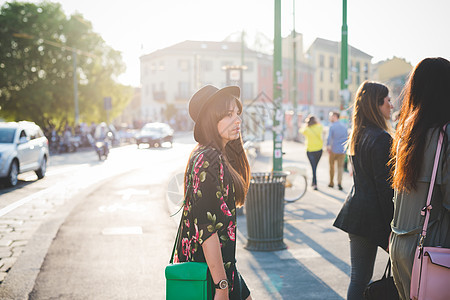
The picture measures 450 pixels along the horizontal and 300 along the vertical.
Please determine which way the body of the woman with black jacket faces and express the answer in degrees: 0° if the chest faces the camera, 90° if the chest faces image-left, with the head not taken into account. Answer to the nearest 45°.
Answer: approximately 225°

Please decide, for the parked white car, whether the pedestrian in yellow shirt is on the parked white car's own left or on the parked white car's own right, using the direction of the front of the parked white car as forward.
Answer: on the parked white car's own left

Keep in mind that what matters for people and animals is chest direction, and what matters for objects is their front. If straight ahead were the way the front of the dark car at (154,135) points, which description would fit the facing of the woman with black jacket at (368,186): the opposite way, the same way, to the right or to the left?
the opposite way

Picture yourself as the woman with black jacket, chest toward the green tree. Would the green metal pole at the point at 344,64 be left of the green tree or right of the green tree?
right

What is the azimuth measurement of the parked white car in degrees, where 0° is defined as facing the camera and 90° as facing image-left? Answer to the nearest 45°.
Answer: approximately 45°

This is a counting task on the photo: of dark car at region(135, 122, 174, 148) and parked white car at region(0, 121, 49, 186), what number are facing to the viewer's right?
0

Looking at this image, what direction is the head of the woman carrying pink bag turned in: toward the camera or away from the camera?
away from the camera

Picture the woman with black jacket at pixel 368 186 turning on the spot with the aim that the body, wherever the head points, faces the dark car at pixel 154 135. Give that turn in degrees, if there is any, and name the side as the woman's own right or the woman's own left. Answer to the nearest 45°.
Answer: approximately 90° to the woman's own left

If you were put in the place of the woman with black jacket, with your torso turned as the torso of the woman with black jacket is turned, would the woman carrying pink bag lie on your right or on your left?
on your right

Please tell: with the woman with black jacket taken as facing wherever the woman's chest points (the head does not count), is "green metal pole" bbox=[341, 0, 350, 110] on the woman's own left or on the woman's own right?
on the woman's own left

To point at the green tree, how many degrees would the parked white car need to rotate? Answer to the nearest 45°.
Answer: approximately 135° to its right
